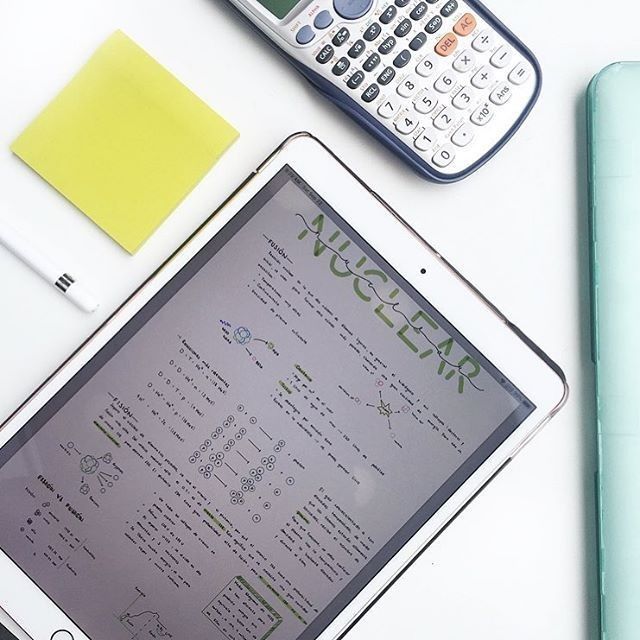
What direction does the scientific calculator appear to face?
toward the camera
